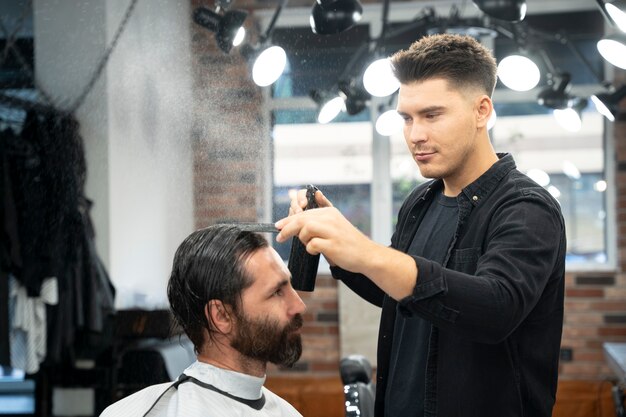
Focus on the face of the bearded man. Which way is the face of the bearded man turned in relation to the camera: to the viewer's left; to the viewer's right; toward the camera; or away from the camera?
to the viewer's right

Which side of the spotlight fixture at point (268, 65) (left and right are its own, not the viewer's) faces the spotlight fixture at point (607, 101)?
left

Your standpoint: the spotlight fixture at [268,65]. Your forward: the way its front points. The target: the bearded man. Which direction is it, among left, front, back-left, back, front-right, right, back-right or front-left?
front-right

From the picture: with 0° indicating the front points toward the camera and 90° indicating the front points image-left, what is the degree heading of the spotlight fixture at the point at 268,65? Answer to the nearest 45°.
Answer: approximately 315°

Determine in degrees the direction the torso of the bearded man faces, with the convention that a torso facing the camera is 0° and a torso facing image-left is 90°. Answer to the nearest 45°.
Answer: approximately 270°

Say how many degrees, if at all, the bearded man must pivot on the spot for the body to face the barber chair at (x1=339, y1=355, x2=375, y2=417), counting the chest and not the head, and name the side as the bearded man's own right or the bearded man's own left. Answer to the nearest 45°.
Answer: approximately 45° to the bearded man's own left
